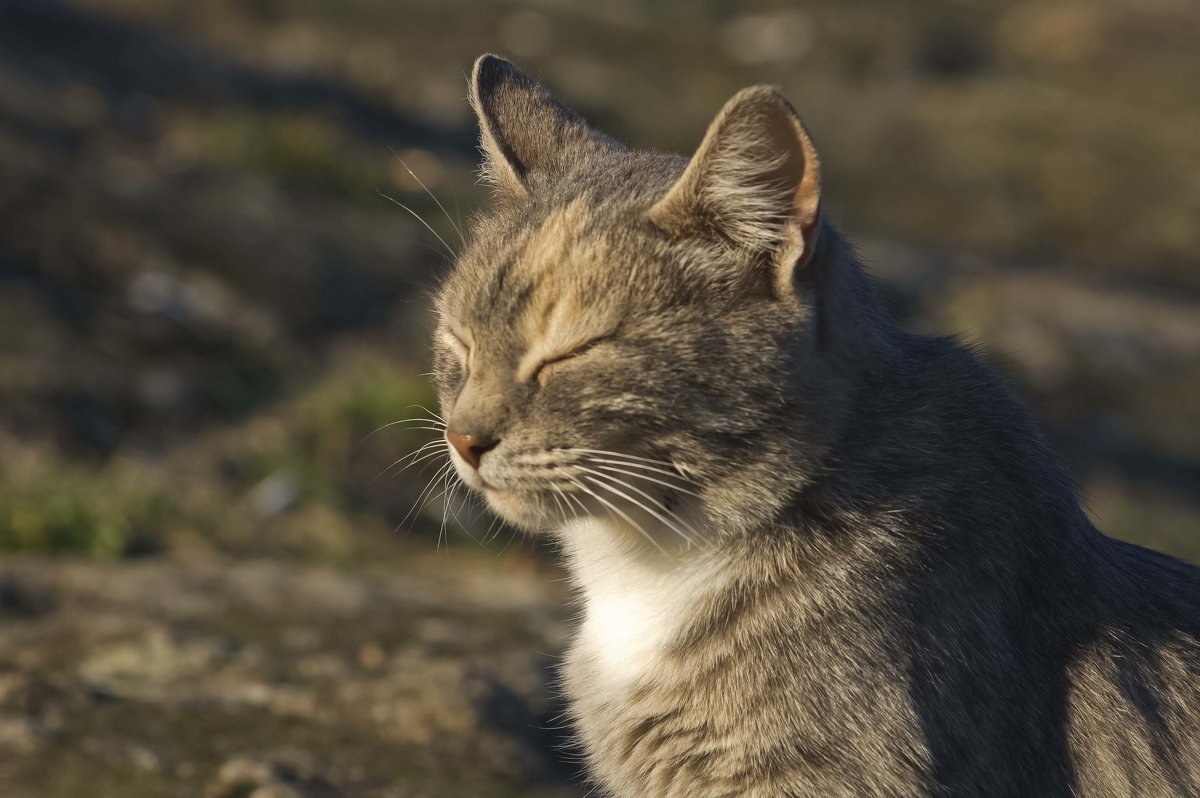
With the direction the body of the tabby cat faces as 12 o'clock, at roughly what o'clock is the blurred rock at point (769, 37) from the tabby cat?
The blurred rock is roughly at 4 o'clock from the tabby cat.

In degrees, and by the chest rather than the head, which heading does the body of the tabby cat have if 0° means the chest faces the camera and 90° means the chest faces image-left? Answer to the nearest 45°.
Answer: approximately 45°
